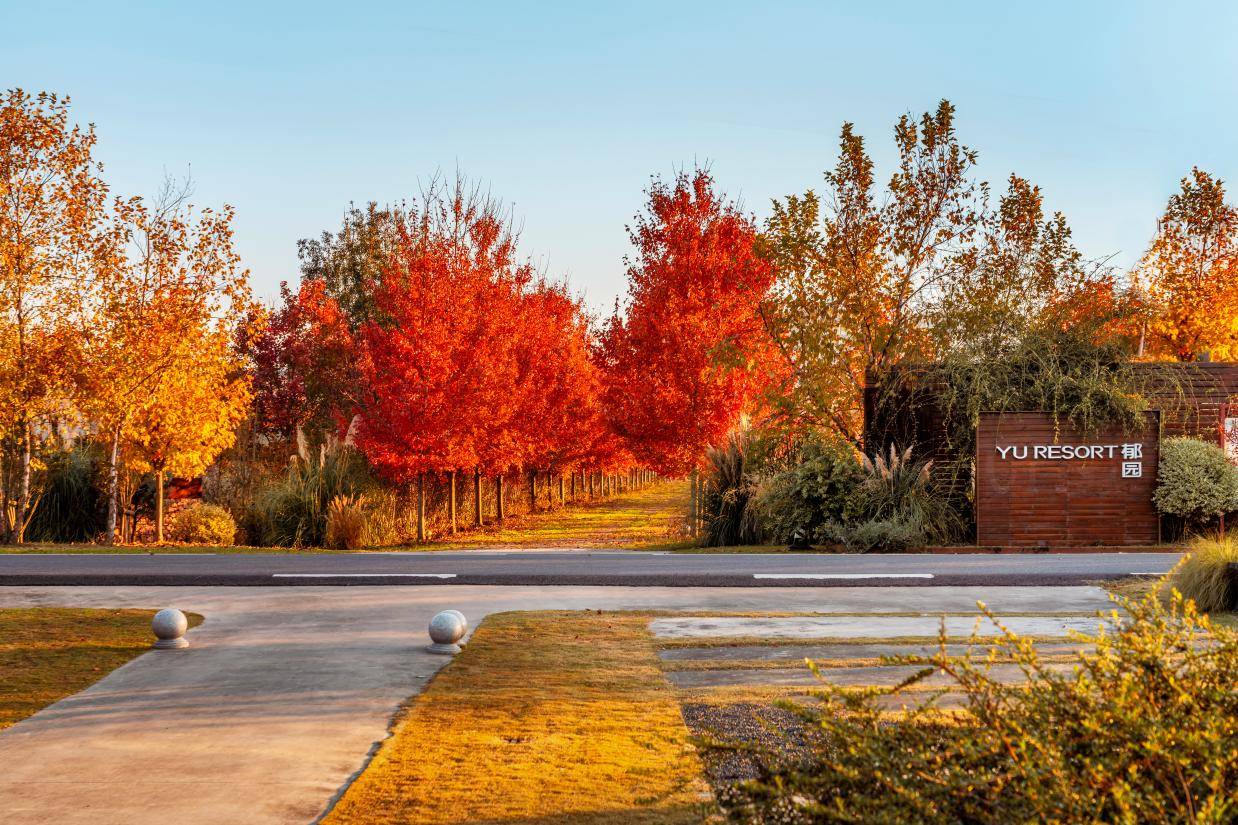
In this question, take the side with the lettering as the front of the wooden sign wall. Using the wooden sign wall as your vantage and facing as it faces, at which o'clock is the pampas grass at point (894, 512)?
The pampas grass is roughly at 2 o'clock from the wooden sign wall.

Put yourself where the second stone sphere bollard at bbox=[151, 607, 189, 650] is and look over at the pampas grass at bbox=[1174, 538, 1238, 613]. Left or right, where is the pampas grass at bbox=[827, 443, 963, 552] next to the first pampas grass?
left

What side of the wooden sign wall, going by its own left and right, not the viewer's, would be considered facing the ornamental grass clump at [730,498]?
right

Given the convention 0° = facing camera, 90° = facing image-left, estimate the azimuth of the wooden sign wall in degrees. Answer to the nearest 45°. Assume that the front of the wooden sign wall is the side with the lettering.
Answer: approximately 0°

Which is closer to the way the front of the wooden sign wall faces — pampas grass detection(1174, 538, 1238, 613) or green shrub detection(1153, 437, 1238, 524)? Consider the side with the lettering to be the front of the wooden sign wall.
the pampas grass

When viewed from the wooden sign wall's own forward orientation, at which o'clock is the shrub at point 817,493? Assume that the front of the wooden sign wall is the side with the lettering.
The shrub is roughly at 2 o'clock from the wooden sign wall.

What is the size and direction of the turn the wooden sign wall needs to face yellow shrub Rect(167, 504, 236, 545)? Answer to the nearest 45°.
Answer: approximately 90° to its right

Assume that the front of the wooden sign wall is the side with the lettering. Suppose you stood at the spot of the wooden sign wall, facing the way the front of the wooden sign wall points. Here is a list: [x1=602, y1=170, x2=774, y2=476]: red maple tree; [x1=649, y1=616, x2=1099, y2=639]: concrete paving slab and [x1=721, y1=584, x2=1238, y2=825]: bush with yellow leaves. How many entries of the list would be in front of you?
2

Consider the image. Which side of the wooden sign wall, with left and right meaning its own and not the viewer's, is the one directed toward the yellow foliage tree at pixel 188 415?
right

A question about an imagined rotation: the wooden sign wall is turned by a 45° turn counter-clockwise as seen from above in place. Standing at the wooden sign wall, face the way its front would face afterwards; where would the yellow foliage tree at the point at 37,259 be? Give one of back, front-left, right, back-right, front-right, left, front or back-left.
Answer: back-right

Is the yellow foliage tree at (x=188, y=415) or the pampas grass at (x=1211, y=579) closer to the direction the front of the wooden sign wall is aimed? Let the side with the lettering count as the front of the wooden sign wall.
the pampas grass

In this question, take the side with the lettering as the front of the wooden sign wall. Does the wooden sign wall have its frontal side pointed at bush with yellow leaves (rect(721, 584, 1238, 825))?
yes
